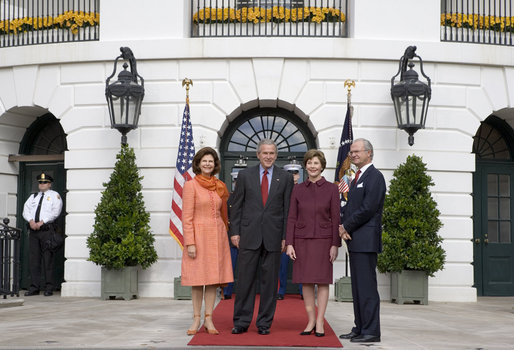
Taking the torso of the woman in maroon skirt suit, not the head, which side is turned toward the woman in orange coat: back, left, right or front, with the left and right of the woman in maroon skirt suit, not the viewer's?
right

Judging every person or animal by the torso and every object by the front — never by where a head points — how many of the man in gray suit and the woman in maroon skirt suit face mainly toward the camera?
2

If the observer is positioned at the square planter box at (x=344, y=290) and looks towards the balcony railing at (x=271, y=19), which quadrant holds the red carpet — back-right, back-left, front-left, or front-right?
back-left

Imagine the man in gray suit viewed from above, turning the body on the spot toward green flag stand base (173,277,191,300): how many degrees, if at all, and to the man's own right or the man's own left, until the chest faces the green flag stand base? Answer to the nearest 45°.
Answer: approximately 180°

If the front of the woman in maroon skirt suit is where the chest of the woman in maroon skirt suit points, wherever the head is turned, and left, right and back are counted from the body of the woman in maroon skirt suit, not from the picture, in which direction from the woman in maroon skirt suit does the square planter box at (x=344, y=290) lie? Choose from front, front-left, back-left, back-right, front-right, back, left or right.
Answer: back

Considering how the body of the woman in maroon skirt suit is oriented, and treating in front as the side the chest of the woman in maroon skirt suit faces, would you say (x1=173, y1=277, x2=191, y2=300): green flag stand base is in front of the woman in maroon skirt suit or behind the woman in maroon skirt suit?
behind

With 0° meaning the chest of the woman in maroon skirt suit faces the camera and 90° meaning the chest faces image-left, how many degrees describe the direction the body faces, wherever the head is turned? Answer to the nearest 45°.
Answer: approximately 0°
